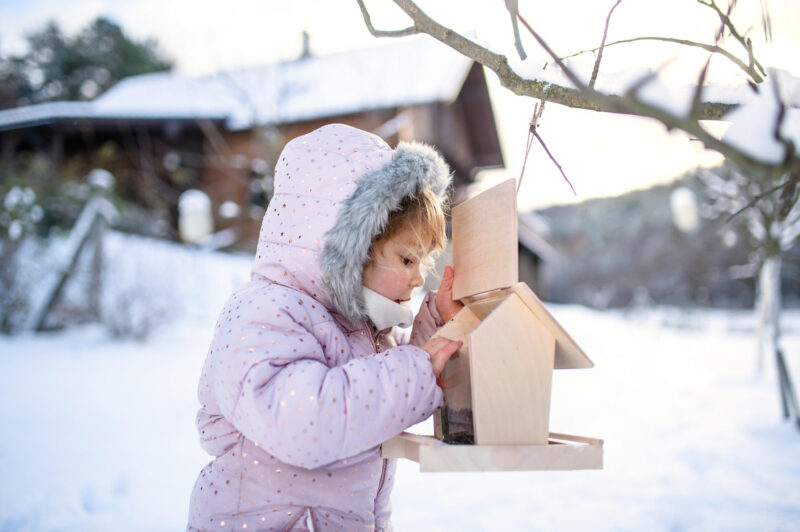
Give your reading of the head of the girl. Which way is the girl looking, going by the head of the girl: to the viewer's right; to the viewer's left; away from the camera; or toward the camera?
to the viewer's right

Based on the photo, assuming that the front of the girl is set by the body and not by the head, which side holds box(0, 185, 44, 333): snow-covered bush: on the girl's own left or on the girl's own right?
on the girl's own left

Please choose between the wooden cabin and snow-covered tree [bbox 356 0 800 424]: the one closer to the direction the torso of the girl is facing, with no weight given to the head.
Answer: the snow-covered tree

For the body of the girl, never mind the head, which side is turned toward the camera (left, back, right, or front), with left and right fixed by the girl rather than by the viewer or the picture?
right

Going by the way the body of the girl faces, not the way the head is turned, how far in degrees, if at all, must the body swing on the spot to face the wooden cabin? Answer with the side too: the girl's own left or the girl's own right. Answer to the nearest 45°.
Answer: approximately 90° to the girl's own left
